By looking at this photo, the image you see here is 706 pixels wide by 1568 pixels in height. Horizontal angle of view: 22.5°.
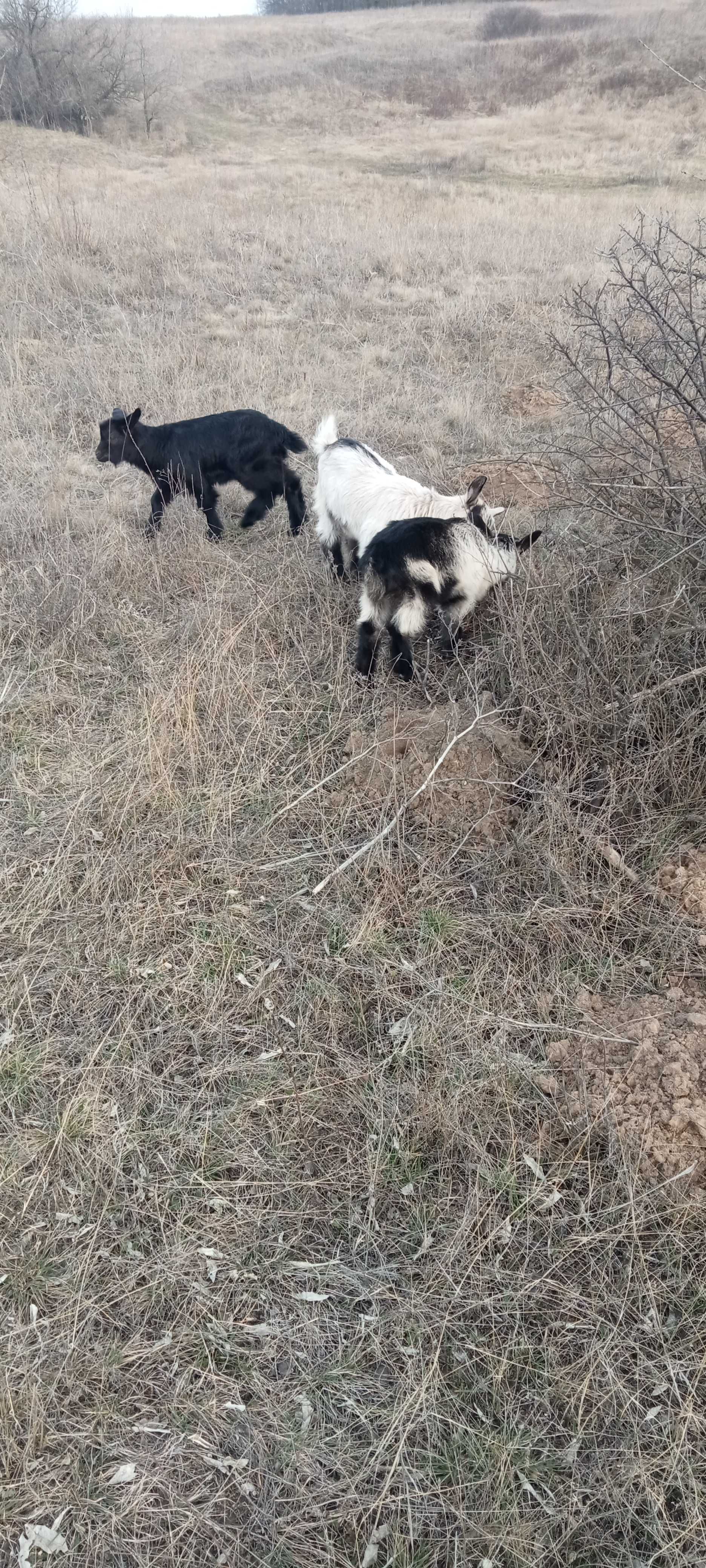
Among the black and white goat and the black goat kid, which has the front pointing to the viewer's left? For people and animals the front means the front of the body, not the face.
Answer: the black goat kid

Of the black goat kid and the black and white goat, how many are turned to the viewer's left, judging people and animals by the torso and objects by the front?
1

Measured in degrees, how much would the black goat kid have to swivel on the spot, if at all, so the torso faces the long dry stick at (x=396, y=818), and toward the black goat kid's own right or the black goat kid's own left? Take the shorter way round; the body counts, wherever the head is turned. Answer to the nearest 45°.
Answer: approximately 90° to the black goat kid's own left

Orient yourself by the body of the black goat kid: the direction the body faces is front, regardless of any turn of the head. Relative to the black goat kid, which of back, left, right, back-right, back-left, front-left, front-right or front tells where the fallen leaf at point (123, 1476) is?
left

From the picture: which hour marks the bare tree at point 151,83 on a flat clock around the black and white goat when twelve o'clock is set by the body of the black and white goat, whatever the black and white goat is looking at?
The bare tree is roughly at 10 o'clock from the black and white goat.

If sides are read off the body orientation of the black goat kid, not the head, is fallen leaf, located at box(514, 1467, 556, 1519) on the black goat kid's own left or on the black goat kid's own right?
on the black goat kid's own left

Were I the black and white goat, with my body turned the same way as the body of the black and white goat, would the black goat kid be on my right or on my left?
on my left

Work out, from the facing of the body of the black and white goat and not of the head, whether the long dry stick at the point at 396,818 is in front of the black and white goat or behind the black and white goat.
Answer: behind

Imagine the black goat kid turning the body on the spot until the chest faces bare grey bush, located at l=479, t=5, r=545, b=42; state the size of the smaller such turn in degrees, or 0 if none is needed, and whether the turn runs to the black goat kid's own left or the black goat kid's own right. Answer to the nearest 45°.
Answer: approximately 90° to the black goat kid's own right

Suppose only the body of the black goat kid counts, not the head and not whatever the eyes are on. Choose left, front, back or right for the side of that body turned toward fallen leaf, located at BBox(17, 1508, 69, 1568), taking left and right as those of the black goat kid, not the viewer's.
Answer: left

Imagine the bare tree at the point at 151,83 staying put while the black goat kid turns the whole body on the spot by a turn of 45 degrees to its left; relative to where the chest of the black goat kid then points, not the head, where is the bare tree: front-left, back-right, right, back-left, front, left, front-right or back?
back-right

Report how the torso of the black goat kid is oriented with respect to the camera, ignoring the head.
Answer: to the viewer's left

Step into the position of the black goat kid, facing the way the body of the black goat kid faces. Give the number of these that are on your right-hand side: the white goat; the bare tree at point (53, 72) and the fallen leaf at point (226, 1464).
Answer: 1

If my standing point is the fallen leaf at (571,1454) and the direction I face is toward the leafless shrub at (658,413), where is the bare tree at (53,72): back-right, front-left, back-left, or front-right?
front-left

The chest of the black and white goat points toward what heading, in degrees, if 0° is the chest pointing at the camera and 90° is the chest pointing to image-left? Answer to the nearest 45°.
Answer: approximately 225°

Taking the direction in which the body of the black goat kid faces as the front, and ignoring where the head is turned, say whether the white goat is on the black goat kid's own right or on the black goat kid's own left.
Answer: on the black goat kid's own left
